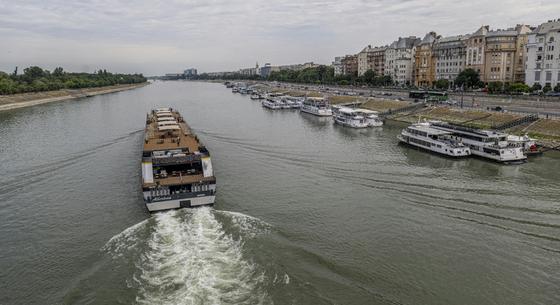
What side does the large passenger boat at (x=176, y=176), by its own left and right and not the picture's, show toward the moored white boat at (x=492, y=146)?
right

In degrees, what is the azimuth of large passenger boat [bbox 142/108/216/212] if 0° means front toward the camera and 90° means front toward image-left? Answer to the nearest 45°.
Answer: approximately 180°
